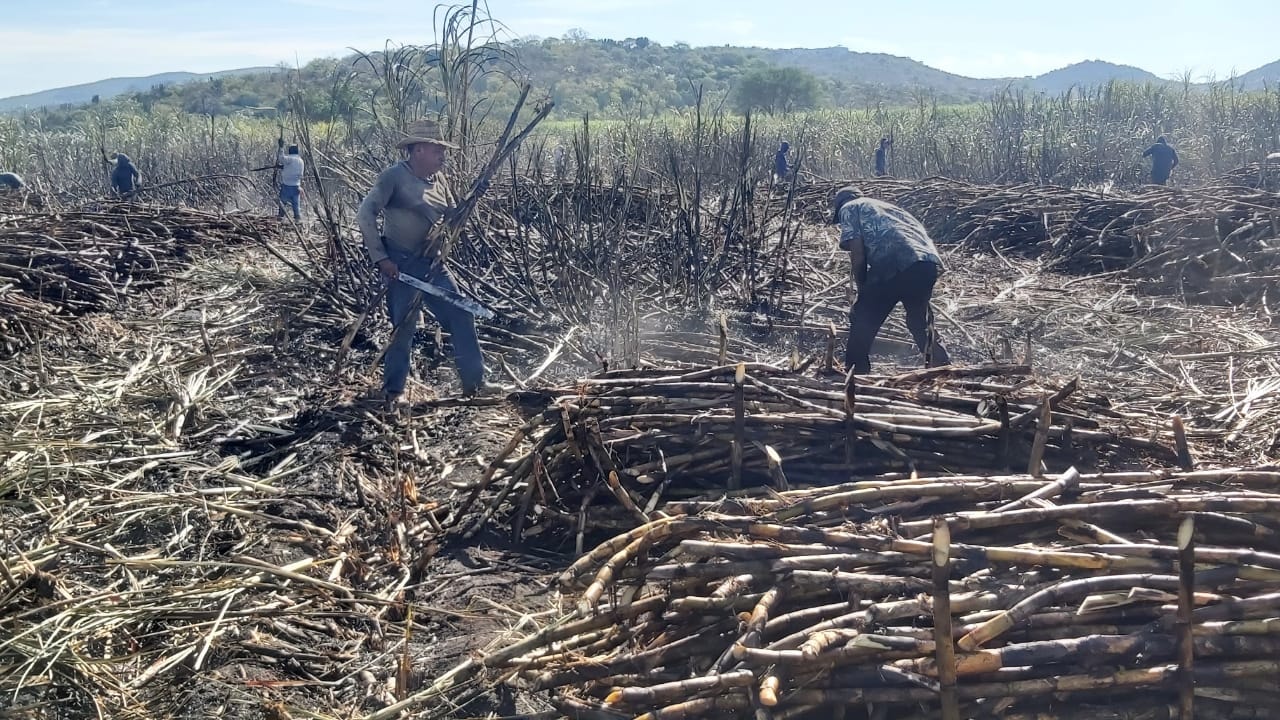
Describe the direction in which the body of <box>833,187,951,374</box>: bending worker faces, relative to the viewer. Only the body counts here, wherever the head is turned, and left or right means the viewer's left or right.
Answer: facing to the left of the viewer

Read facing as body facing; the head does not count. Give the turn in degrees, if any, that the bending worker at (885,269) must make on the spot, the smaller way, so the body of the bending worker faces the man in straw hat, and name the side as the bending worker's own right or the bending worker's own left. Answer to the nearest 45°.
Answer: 0° — they already face them

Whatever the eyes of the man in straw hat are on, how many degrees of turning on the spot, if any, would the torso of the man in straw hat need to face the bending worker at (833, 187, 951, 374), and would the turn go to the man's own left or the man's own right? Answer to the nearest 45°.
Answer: approximately 45° to the man's own left

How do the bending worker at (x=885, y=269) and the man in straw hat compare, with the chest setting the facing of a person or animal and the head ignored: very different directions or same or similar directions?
very different directions

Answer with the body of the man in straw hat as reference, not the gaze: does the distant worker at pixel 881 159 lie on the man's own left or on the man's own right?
on the man's own left

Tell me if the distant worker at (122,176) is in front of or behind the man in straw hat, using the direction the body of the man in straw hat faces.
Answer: behind

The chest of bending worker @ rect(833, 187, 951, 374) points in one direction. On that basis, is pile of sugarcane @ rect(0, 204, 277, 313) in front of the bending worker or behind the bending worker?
in front

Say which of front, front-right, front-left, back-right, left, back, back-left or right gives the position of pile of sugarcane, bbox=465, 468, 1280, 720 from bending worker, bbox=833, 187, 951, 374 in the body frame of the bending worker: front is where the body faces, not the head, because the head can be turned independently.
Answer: left

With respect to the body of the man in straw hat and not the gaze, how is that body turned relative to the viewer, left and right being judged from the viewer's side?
facing the viewer and to the right of the viewer

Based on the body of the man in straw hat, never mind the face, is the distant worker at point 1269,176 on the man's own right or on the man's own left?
on the man's own left

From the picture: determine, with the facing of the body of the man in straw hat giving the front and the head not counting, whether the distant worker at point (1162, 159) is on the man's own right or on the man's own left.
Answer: on the man's own left

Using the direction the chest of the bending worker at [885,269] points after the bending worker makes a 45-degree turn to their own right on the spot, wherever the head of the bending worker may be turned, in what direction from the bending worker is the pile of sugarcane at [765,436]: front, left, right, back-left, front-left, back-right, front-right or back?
back-left

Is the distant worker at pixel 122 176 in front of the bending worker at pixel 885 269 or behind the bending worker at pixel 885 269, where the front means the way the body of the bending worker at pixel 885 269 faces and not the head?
in front
